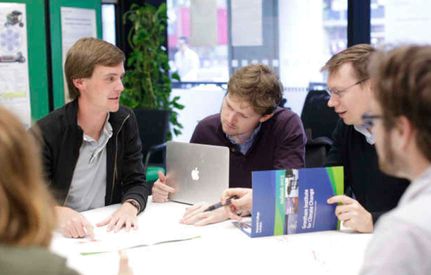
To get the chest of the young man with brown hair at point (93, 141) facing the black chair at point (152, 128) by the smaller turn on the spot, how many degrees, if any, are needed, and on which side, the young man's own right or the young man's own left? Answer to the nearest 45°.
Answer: approximately 135° to the young man's own left

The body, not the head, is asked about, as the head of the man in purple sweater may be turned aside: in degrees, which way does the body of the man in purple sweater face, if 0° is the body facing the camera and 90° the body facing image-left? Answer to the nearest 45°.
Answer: approximately 45°

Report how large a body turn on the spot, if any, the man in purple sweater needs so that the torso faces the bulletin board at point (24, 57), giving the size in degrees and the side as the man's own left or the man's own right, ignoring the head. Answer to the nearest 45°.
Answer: approximately 90° to the man's own right

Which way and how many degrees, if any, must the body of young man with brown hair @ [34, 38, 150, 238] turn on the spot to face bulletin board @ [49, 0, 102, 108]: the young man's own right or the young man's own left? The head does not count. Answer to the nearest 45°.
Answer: approximately 135° to the young man's own left

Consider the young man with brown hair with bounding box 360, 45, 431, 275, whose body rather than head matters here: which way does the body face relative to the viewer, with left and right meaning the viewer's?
facing away from the viewer and to the left of the viewer

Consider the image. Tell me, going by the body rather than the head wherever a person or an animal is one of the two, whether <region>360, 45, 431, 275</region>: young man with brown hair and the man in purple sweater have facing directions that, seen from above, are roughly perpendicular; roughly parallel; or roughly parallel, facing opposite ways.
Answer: roughly perpendicular

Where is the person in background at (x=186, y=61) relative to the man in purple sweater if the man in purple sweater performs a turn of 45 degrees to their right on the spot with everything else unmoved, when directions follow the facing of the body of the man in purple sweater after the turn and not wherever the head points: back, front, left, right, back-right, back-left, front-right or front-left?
right

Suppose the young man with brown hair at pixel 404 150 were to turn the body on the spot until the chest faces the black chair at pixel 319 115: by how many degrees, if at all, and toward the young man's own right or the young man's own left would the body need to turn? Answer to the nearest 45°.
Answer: approximately 45° to the young man's own right
